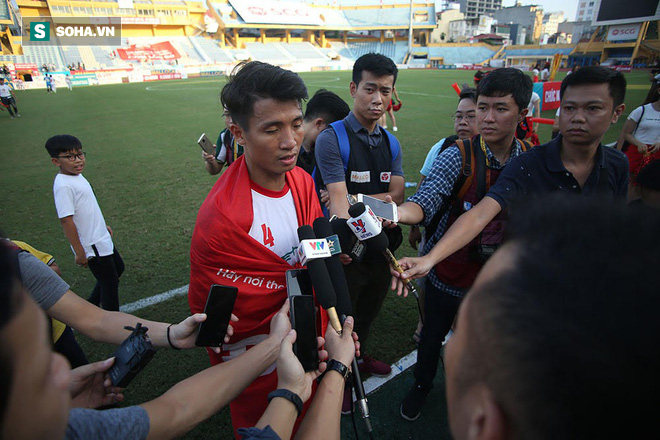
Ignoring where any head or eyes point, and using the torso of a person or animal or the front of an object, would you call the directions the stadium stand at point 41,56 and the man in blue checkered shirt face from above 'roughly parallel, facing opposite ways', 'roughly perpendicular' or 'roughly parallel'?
roughly perpendicular

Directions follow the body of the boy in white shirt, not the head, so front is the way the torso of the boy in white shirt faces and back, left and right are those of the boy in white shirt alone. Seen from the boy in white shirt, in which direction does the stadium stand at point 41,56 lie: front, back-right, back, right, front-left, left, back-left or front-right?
back-left

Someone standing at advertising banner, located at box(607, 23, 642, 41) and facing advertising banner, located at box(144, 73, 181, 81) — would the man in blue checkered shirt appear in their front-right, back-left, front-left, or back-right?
front-left

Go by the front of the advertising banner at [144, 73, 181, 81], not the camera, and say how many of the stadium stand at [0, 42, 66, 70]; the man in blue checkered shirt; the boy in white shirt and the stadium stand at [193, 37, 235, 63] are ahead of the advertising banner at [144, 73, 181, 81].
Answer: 2

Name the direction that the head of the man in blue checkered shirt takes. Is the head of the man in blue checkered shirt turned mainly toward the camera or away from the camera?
toward the camera

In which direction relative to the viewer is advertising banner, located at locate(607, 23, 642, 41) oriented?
toward the camera

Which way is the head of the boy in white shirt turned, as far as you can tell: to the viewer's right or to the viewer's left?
to the viewer's right

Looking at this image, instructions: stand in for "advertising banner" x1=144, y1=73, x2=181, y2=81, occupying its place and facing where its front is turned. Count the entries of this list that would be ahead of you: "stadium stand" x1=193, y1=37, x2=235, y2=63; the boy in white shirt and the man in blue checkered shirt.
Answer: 2

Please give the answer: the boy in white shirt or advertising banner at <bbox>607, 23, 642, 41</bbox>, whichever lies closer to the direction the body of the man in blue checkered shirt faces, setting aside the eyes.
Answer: the boy in white shirt

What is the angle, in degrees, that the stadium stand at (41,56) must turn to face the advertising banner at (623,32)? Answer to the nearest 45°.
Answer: approximately 45° to its left

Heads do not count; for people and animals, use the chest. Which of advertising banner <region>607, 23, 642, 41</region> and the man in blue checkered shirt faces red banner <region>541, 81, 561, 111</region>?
the advertising banner

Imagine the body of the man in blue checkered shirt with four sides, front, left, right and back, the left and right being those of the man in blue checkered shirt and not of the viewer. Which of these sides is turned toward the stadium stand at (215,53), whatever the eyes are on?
right

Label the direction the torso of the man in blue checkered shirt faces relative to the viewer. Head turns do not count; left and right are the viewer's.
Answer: facing the viewer and to the left of the viewer

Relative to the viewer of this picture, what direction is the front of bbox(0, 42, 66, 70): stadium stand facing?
facing the viewer

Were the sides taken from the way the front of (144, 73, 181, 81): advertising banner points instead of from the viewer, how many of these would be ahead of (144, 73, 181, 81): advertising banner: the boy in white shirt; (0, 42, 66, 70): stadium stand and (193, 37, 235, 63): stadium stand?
1

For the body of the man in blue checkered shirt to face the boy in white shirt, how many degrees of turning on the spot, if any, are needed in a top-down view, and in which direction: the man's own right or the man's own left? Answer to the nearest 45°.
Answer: approximately 45° to the man's own right
